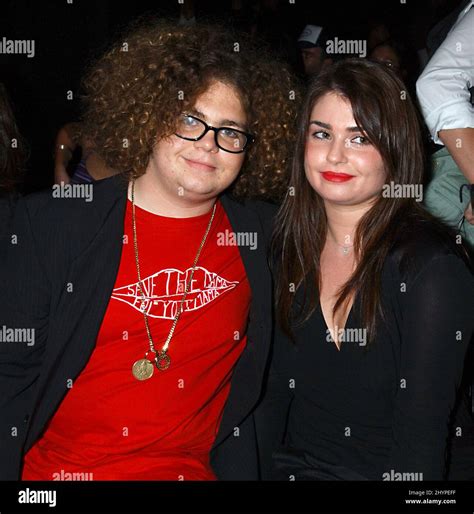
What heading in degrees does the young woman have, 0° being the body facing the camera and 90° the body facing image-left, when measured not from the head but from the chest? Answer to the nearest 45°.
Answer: approximately 45°
